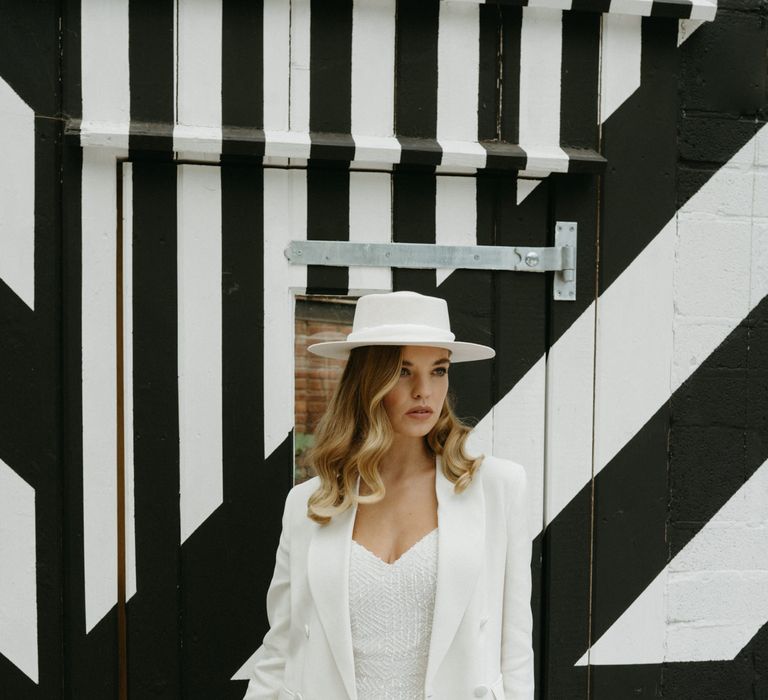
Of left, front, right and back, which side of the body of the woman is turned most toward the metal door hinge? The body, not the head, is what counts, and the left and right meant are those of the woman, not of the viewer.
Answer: back

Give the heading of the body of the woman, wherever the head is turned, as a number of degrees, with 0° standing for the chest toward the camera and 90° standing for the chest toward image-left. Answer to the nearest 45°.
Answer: approximately 0°
